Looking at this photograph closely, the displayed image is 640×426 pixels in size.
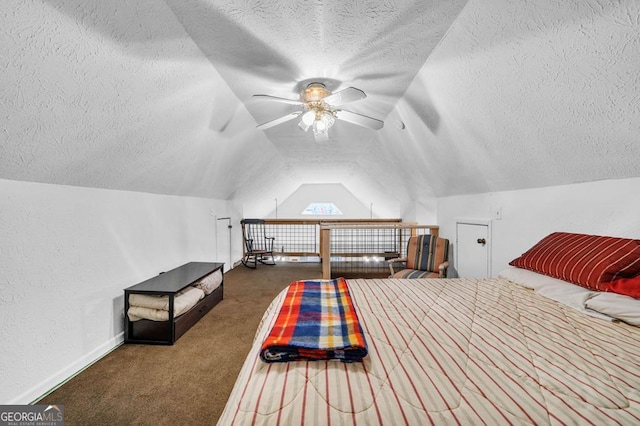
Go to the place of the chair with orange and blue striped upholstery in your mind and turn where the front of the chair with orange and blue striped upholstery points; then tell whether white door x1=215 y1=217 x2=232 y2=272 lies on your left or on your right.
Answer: on your right

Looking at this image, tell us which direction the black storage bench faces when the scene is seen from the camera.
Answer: facing the viewer and to the right of the viewer

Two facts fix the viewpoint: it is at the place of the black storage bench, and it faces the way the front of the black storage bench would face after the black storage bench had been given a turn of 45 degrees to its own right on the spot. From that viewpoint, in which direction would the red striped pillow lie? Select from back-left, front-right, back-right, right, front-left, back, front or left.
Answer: front-left

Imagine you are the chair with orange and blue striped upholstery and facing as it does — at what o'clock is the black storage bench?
The black storage bench is roughly at 12 o'clock from the chair with orange and blue striped upholstery.

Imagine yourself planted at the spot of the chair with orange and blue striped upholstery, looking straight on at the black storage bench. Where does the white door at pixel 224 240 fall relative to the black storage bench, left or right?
right

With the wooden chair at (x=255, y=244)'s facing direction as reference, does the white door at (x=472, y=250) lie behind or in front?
in front

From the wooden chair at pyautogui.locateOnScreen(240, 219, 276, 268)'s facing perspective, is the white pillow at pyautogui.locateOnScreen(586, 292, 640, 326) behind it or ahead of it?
ahead

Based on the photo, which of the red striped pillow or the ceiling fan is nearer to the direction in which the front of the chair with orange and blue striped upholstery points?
the ceiling fan

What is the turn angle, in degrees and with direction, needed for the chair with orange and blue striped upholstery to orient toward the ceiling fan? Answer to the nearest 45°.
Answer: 0° — it already faces it

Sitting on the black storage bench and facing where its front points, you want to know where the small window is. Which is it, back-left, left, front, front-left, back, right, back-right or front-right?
left

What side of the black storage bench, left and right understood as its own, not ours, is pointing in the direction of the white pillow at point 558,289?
front
